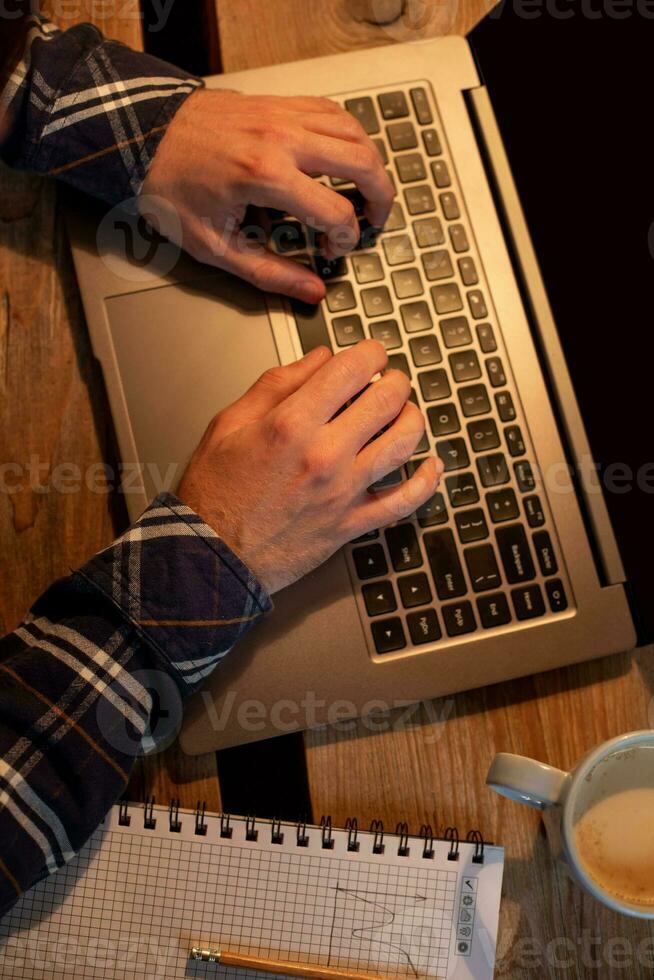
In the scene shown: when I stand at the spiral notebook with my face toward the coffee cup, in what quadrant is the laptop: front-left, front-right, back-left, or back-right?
front-left

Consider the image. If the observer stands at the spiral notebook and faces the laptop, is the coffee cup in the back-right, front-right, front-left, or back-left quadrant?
front-right

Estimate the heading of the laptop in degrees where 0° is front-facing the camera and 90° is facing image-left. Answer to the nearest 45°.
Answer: approximately 90°
